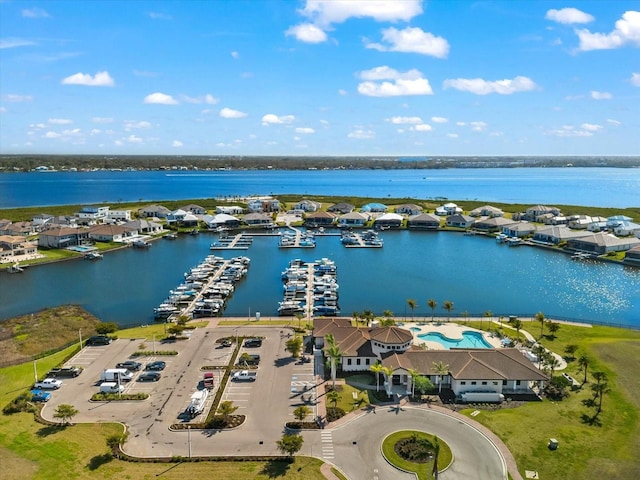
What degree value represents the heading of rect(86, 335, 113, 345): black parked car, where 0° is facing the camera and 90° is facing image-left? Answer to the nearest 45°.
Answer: approximately 270°

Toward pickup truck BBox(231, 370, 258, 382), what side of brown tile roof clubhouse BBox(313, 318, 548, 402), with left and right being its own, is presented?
right

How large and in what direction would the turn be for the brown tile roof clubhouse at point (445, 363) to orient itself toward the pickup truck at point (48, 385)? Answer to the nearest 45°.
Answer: approximately 90° to its right

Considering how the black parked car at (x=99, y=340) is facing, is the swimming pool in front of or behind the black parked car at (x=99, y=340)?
in front

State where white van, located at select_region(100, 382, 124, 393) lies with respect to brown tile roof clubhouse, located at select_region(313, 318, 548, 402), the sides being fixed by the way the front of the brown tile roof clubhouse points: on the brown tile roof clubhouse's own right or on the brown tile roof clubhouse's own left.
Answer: on the brown tile roof clubhouse's own right

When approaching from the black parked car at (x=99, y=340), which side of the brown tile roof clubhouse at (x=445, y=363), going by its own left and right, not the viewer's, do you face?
right

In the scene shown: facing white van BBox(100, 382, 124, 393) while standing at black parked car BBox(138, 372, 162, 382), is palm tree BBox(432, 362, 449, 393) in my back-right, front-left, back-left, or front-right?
back-left
